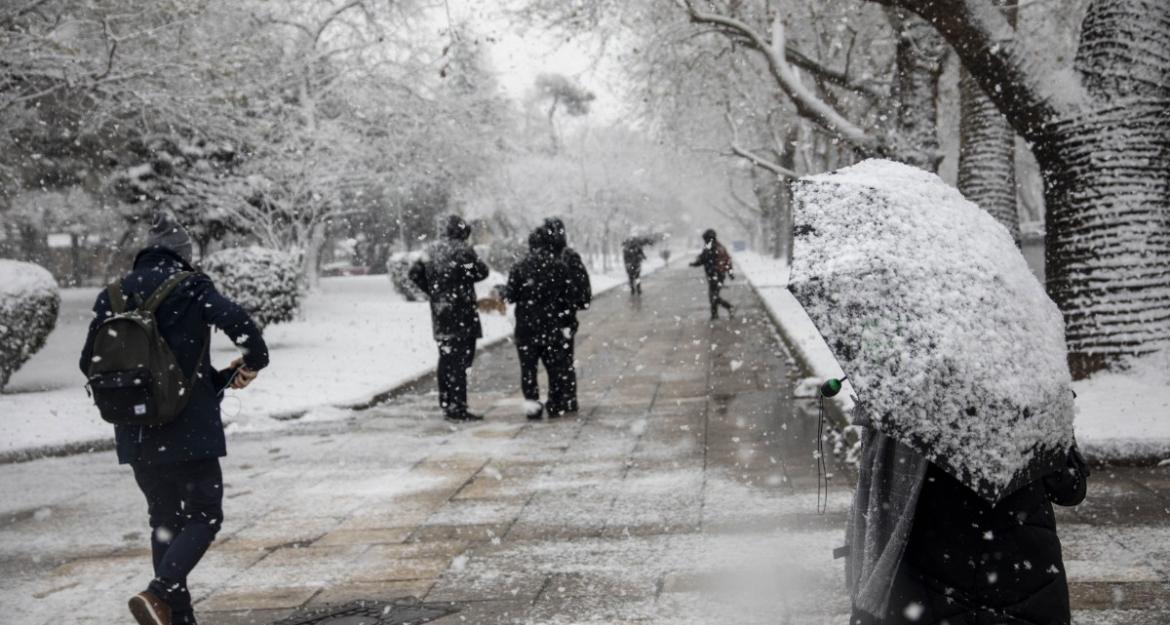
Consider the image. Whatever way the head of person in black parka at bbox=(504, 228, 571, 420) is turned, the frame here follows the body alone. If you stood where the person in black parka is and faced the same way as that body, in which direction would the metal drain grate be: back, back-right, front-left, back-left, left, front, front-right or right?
back

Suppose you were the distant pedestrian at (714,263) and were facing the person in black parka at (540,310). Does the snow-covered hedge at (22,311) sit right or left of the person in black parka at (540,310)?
right

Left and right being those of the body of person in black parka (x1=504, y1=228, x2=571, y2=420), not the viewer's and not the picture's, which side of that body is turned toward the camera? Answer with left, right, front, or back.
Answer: back

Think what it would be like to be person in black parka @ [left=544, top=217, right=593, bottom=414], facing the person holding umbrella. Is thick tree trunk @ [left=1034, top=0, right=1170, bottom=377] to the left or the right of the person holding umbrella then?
left

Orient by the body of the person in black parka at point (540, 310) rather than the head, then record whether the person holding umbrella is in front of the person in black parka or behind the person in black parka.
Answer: behind

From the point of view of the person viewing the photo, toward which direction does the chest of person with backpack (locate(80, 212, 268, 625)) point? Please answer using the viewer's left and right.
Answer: facing away from the viewer and to the right of the viewer

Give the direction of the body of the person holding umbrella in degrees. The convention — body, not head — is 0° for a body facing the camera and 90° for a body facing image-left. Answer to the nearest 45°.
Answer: approximately 180°

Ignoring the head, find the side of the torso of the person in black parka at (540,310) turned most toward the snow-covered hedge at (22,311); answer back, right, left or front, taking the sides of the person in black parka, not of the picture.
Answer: left

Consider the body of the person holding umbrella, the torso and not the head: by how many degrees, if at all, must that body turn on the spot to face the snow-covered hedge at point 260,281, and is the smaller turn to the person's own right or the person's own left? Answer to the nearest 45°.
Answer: approximately 45° to the person's own left

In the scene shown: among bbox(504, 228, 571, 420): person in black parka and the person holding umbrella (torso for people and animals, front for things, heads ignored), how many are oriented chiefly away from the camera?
2
